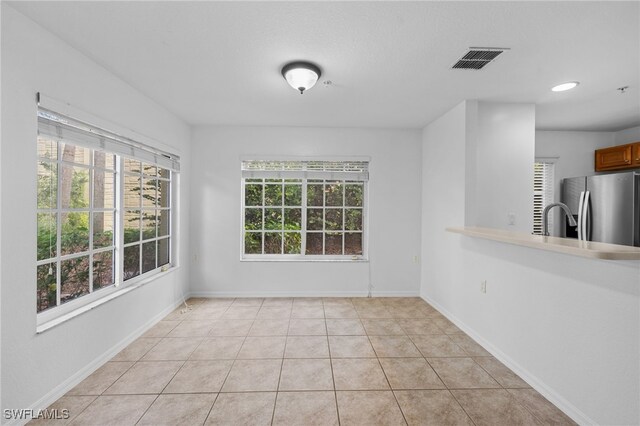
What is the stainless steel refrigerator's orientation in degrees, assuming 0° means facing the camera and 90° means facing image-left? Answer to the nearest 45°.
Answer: approximately 45°

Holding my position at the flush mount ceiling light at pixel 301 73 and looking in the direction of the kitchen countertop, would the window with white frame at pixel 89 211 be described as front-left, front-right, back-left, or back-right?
back-right

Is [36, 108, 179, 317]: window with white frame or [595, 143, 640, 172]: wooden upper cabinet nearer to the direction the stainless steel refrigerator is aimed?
the window with white frame

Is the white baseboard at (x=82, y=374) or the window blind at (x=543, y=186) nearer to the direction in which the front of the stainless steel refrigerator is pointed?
the white baseboard

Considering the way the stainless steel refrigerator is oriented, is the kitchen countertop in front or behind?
in front

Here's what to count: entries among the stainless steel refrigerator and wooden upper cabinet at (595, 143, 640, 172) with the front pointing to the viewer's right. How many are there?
0

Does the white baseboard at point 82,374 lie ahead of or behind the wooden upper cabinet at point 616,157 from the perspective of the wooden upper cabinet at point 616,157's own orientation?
ahead

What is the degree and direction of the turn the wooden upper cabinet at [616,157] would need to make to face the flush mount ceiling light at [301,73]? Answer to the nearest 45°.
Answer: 0° — it already faces it

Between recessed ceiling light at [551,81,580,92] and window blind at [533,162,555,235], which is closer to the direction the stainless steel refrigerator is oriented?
the recessed ceiling light
